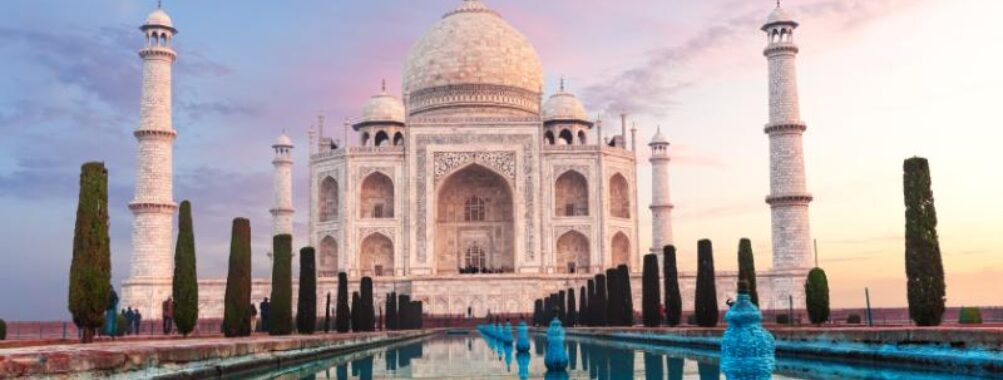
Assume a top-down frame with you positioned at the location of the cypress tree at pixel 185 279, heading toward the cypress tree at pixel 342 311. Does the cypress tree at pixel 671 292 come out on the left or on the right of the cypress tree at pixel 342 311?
right

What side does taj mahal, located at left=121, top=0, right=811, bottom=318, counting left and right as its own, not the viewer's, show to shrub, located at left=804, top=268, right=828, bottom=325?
front

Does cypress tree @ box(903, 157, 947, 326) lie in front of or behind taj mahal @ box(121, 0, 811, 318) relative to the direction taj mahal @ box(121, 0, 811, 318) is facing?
in front

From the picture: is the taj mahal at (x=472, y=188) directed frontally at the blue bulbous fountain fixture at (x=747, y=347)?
yes

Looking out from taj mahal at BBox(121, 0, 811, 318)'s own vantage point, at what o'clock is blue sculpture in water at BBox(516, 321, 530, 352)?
The blue sculpture in water is roughly at 12 o'clock from the taj mahal.

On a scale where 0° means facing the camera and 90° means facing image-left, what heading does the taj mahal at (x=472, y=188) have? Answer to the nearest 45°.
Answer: approximately 0°

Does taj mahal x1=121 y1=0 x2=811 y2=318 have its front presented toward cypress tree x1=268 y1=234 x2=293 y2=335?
yes

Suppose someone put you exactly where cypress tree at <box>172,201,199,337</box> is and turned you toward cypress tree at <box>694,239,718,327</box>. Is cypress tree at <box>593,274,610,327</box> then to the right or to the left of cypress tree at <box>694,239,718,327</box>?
left

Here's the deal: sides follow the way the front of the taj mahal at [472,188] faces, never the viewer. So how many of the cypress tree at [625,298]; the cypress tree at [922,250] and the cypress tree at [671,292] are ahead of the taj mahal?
3

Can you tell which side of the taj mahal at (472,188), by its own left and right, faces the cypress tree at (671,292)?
front

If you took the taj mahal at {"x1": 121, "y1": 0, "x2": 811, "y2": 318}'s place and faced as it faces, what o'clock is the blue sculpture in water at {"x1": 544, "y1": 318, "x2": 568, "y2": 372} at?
The blue sculpture in water is roughly at 12 o'clock from the taj mahal.

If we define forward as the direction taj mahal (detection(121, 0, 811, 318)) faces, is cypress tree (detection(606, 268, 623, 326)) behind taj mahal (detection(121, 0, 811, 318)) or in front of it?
in front
